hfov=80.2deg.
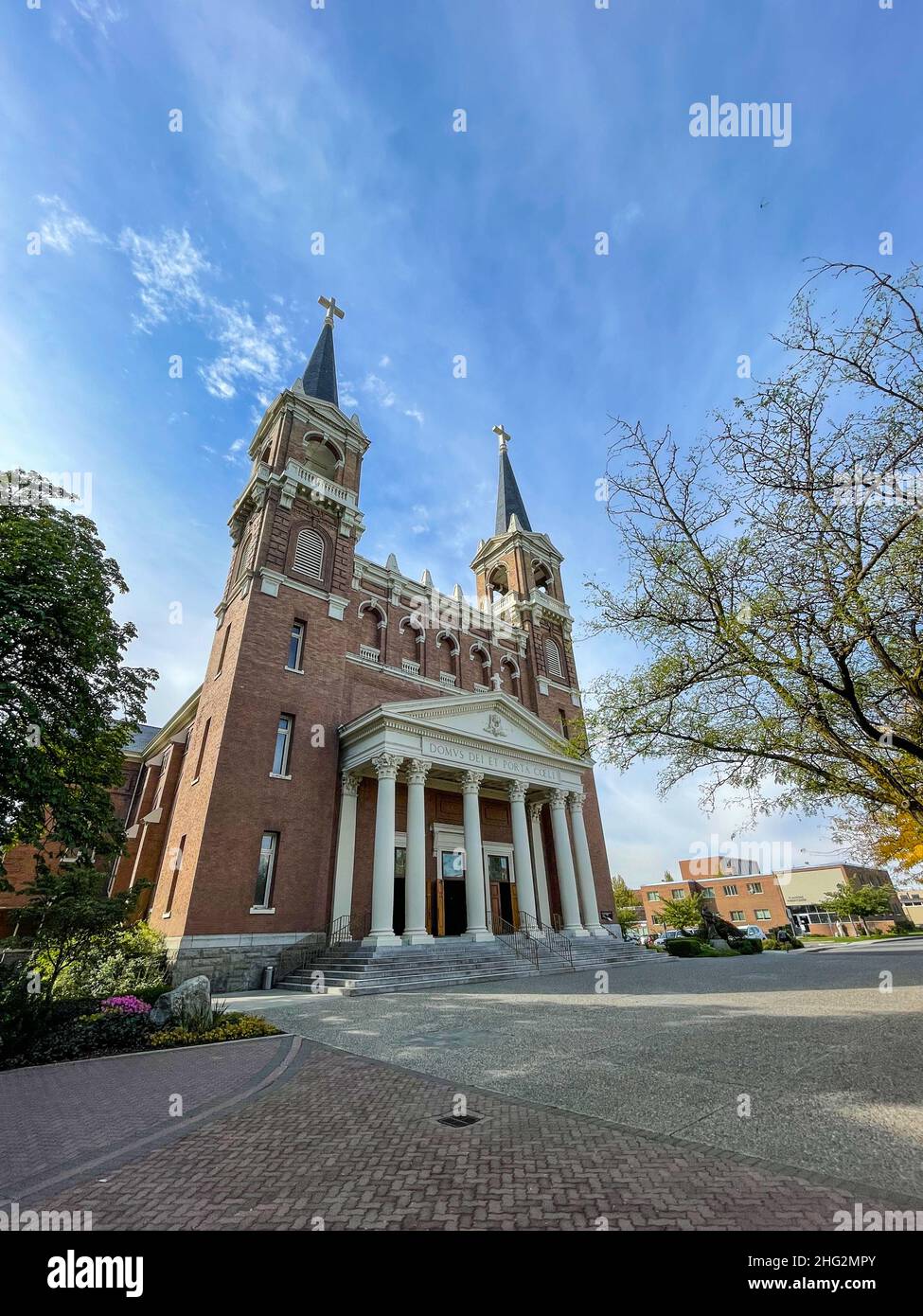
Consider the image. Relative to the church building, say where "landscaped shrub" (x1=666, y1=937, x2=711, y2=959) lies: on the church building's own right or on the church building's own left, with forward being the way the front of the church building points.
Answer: on the church building's own left

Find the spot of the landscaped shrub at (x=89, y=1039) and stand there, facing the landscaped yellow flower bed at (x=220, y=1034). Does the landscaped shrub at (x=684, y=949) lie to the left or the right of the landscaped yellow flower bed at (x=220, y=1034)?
left

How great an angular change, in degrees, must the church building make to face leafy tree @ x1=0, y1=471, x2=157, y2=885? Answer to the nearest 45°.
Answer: approximately 90° to its right

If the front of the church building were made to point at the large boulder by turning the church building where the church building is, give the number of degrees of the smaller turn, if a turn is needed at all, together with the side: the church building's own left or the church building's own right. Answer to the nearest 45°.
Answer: approximately 45° to the church building's own right
